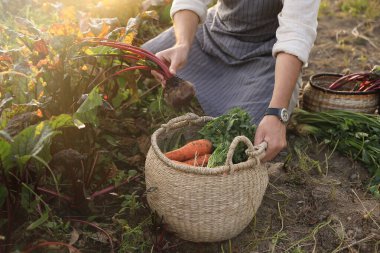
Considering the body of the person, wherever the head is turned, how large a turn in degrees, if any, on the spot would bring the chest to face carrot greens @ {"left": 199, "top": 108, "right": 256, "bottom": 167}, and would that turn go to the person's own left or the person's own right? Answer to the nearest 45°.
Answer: approximately 45° to the person's own left

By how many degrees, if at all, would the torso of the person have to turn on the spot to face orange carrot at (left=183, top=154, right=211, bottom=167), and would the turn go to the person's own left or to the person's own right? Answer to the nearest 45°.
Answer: approximately 45° to the person's own left

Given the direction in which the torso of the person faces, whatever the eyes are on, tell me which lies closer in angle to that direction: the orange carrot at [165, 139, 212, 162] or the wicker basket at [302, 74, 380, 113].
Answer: the orange carrot

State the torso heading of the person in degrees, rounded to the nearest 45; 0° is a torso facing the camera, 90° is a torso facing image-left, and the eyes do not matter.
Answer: approximately 45°

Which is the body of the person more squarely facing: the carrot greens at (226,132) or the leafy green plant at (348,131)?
the carrot greens

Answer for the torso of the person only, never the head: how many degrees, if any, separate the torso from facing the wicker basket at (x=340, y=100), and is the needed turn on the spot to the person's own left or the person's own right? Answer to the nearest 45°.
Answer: approximately 135° to the person's own left

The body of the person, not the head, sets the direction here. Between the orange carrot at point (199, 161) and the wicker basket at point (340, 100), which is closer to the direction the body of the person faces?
the orange carrot
